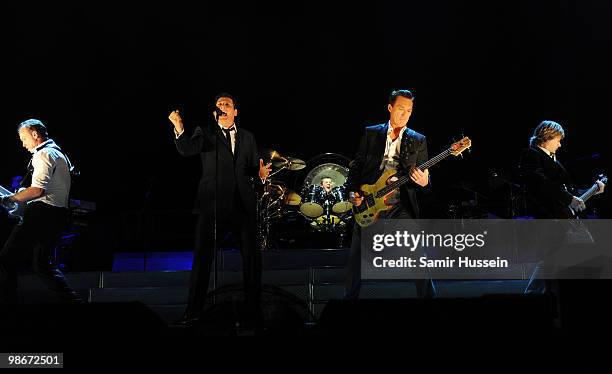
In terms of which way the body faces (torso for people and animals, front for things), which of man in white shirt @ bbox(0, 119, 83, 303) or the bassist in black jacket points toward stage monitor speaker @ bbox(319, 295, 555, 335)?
the bassist in black jacket

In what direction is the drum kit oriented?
toward the camera

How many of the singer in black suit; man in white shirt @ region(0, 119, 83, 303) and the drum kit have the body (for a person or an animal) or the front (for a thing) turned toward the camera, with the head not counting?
2

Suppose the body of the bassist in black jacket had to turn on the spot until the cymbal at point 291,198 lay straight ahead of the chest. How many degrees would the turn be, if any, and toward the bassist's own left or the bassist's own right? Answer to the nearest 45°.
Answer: approximately 180°

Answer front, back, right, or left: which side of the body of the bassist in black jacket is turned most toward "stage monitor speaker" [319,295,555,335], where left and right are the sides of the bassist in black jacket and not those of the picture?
front

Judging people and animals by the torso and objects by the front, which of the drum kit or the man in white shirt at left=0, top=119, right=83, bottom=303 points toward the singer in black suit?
the drum kit

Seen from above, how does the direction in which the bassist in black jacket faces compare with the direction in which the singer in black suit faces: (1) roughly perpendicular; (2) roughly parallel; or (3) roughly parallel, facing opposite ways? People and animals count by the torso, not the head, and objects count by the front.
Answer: roughly parallel

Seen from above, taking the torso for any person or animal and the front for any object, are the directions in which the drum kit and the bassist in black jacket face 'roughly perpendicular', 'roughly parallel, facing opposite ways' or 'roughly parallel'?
roughly parallel

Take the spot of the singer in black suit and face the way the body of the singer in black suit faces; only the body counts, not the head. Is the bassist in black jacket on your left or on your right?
on your left

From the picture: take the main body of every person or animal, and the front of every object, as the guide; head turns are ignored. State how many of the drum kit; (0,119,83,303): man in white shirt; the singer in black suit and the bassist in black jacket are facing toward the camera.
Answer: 3

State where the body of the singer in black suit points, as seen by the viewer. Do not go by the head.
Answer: toward the camera

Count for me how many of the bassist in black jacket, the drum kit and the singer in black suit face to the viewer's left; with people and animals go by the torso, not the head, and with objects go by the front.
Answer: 0
